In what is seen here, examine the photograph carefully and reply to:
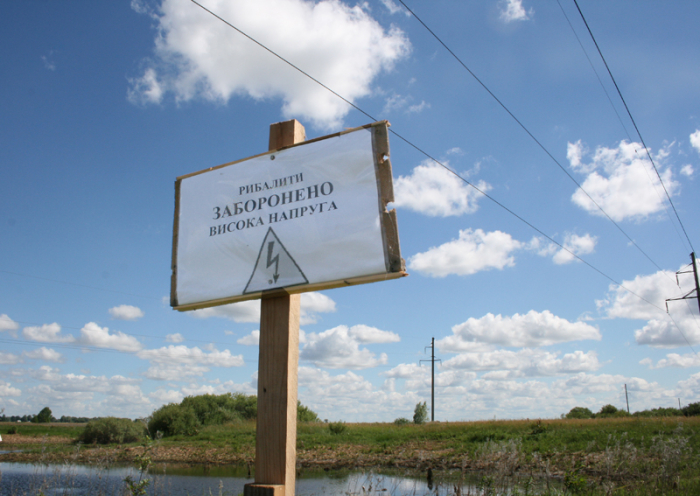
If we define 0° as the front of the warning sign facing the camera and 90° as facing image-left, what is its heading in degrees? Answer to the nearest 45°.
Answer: approximately 45°

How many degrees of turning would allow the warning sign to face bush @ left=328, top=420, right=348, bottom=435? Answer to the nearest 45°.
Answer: approximately 135° to its right

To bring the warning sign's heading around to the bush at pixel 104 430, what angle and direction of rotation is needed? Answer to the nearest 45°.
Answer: approximately 135° to its right

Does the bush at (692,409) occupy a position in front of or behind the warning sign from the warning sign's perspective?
behind

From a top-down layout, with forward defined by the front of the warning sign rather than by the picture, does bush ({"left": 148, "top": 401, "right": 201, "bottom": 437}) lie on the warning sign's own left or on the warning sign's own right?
on the warning sign's own right

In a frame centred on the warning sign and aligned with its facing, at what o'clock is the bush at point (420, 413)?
The bush is roughly at 5 o'clock from the warning sign.
